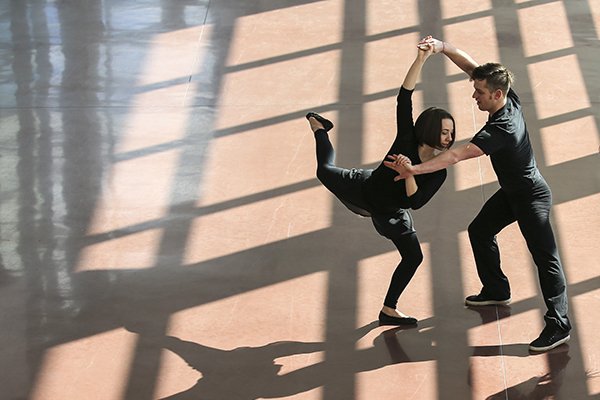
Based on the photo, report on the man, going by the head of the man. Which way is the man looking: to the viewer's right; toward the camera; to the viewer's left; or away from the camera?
to the viewer's left

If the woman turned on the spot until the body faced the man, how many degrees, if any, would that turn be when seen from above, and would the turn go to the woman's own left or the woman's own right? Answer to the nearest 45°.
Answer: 0° — they already face them

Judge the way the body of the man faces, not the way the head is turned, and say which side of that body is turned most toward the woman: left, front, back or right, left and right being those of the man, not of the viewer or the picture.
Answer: front

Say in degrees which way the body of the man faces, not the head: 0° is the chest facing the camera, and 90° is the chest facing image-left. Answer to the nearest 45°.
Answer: approximately 90°

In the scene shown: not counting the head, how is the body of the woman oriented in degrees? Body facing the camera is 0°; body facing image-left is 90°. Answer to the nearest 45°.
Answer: approximately 270°
